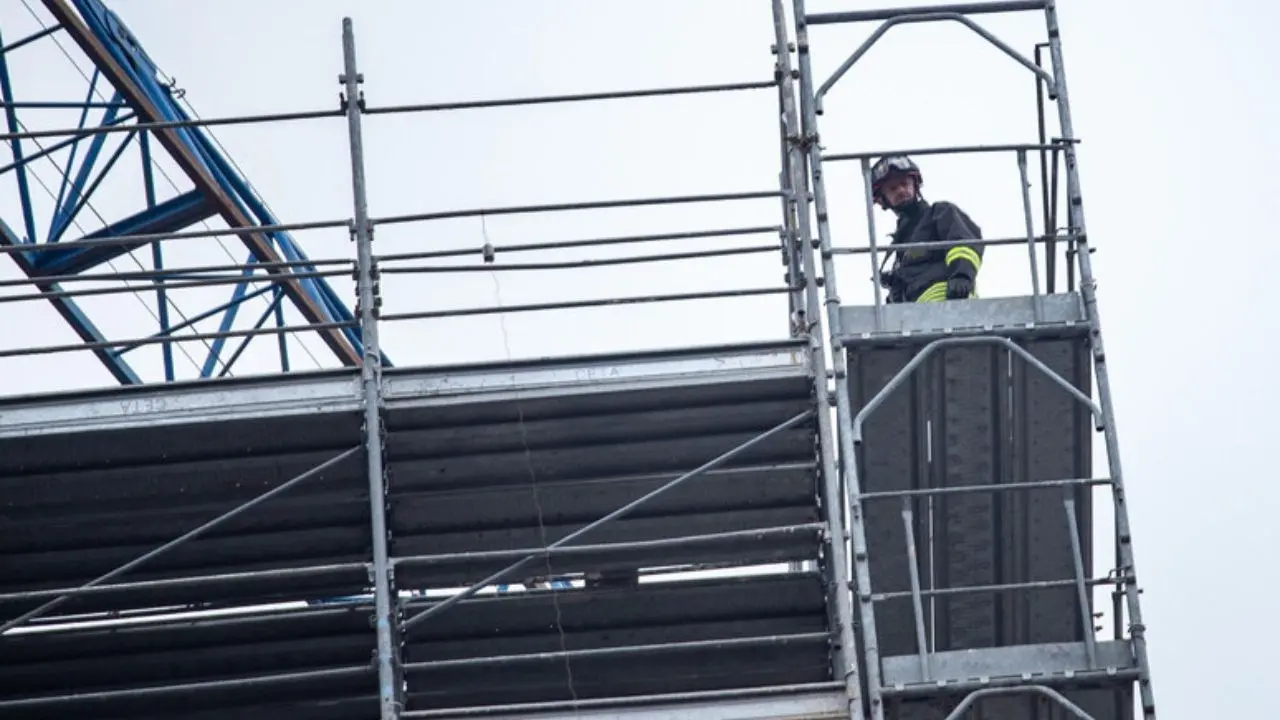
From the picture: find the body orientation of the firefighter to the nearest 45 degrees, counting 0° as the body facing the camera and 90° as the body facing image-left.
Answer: approximately 45°
